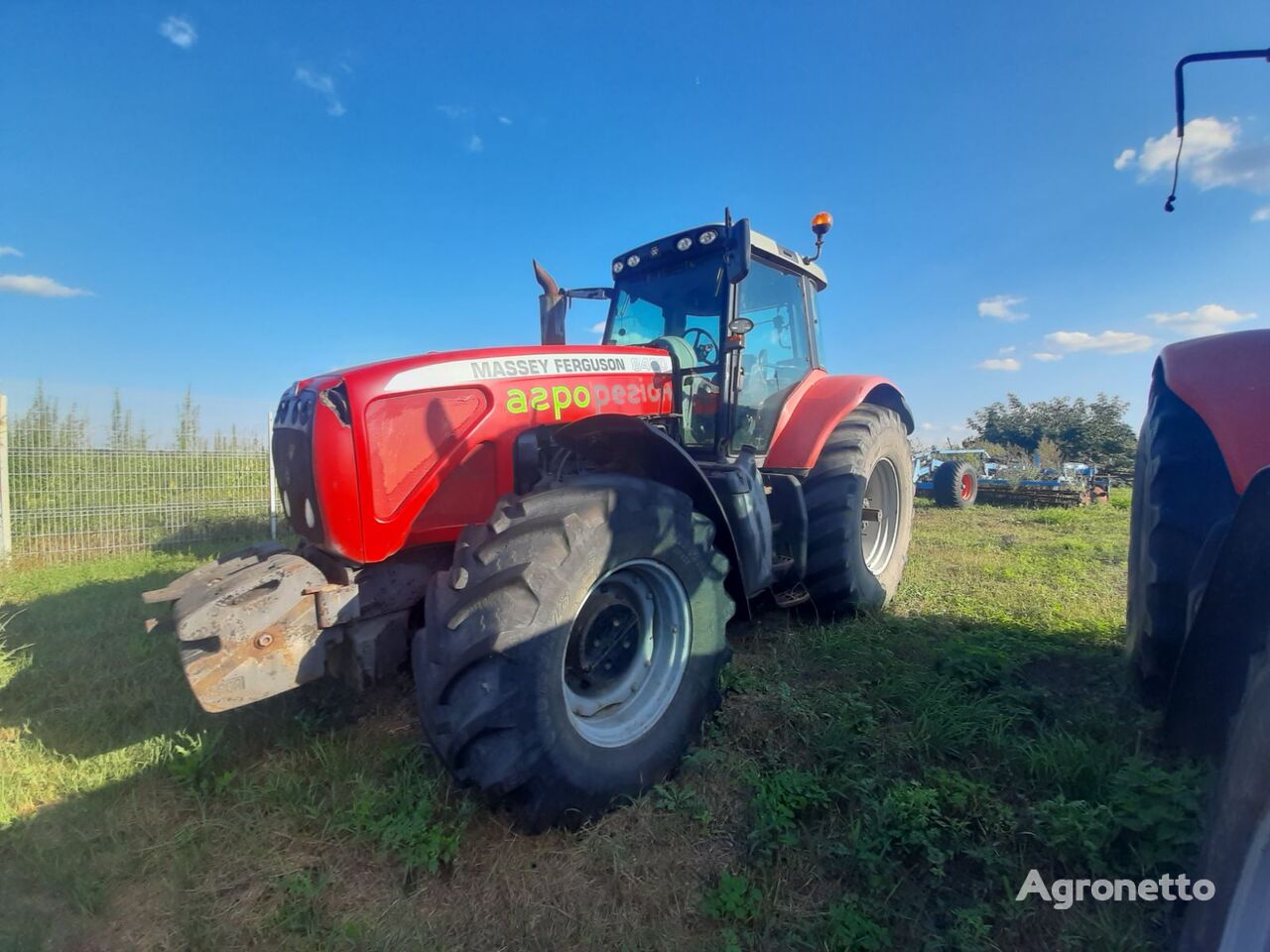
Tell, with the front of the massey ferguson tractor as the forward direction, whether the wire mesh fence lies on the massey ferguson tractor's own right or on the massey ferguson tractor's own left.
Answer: on the massey ferguson tractor's own right

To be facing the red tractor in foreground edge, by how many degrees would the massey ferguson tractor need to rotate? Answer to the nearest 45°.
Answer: approximately 90° to its left

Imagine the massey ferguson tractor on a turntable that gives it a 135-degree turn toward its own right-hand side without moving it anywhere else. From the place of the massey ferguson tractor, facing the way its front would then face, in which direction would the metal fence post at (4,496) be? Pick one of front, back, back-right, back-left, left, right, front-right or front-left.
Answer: front-left

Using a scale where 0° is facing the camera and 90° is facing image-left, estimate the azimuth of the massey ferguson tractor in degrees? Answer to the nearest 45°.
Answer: approximately 45°
